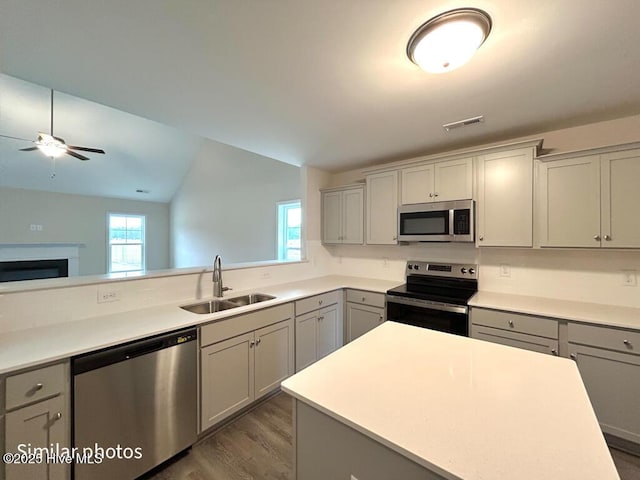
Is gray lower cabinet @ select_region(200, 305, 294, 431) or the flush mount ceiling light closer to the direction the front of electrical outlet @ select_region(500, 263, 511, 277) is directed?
the flush mount ceiling light

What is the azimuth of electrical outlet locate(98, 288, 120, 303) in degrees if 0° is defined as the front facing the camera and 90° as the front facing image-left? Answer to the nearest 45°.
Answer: approximately 315°

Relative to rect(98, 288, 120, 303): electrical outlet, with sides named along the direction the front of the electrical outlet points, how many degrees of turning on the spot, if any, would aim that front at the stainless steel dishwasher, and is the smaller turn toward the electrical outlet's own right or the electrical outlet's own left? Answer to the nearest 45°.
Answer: approximately 45° to the electrical outlet's own right

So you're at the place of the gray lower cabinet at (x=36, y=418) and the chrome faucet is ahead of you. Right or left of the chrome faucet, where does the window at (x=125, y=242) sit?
left

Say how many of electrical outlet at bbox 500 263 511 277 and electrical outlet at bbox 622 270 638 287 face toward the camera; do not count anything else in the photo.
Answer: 2

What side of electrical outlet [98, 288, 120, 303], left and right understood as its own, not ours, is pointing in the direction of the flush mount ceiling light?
front

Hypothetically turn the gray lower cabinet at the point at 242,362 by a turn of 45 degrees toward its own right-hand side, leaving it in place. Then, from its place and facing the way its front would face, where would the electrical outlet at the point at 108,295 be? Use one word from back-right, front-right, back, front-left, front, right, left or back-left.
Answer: right

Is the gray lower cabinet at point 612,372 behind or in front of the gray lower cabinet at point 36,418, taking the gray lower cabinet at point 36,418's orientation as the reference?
in front

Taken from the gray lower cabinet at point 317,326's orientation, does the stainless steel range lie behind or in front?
in front

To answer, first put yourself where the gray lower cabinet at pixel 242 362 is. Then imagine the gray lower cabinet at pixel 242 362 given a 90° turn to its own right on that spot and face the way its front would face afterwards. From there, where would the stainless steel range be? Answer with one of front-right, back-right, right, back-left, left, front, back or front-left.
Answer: back-left
